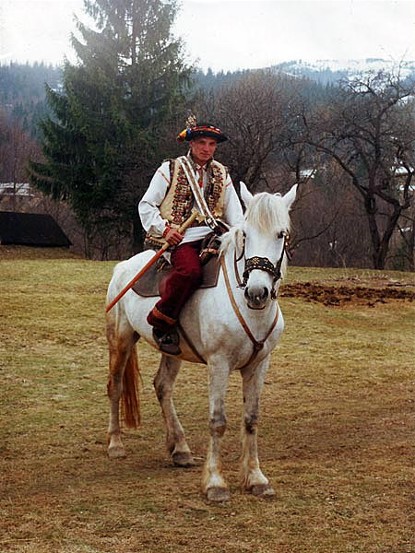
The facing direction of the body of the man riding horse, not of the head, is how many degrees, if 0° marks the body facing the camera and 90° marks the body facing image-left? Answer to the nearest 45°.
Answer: approximately 315°

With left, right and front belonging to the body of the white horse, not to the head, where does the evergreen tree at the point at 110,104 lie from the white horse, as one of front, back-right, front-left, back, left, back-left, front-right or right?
back-left

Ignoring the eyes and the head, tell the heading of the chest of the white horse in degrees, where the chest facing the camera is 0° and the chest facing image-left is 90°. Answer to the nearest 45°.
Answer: approximately 315°

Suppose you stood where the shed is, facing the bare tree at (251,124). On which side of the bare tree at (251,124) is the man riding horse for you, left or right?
right

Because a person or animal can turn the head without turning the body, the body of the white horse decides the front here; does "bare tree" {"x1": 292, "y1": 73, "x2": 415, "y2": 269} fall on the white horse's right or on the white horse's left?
on the white horse's left

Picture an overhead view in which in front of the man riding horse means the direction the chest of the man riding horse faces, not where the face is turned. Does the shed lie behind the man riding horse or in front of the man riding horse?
behind
